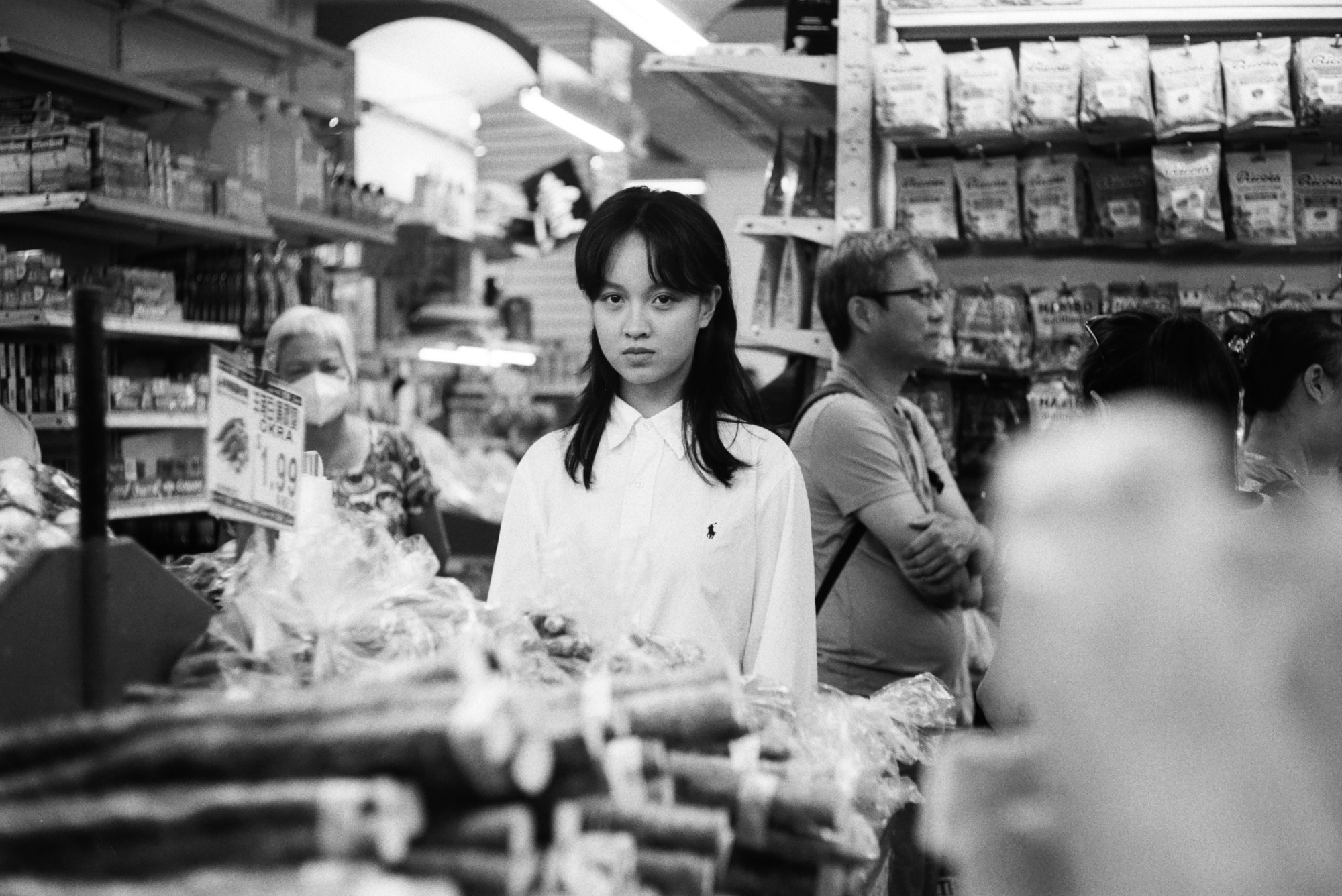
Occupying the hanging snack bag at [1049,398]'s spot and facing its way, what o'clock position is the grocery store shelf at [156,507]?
The grocery store shelf is roughly at 3 o'clock from the hanging snack bag.

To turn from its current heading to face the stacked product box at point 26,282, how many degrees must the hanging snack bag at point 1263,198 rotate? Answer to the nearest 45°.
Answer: approximately 90° to its right

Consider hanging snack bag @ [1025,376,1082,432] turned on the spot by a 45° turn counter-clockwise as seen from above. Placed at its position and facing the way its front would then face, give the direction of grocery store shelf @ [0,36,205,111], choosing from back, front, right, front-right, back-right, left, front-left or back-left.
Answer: back-right

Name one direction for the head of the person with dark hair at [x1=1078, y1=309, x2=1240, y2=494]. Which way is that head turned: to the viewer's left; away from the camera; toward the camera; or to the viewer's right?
away from the camera

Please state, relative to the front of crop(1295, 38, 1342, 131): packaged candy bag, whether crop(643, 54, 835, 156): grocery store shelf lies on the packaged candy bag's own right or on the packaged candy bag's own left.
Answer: on the packaged candy bag's own right

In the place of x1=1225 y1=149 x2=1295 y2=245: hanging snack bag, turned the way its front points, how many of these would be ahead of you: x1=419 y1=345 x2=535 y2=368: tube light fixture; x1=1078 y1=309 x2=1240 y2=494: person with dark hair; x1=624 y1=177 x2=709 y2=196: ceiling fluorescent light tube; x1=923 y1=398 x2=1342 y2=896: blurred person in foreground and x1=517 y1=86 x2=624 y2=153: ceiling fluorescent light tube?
2
